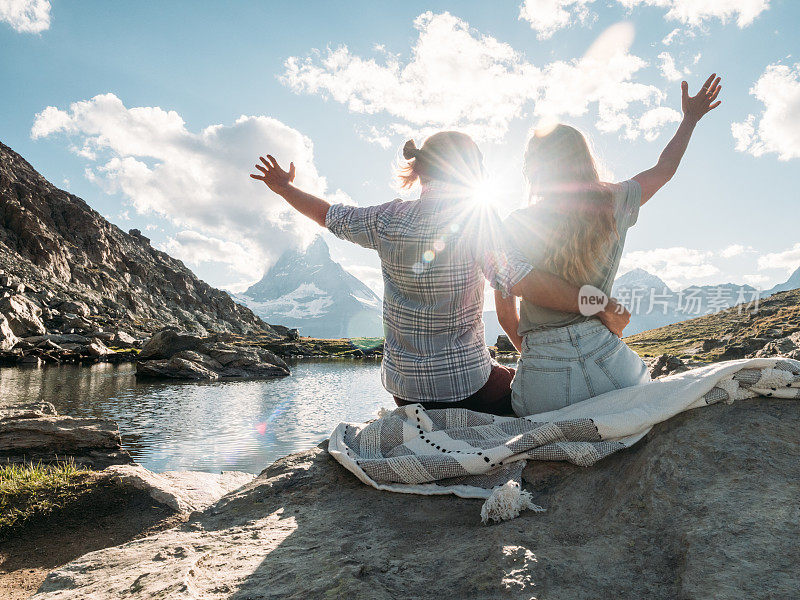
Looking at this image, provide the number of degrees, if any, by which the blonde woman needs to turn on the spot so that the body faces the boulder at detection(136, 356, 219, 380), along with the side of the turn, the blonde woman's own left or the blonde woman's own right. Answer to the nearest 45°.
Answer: approximately 45° to the blonde woman's own left

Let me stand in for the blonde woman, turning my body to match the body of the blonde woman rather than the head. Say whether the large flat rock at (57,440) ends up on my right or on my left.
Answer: on my left

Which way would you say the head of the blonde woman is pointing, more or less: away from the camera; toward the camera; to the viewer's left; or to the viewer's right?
away from the camera

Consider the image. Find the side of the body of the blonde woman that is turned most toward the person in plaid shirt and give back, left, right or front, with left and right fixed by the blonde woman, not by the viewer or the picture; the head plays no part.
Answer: left

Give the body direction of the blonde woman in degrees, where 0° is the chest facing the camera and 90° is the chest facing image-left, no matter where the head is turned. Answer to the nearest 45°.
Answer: approximately 180°

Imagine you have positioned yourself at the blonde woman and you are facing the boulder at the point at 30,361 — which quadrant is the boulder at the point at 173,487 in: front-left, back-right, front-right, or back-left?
front-left
